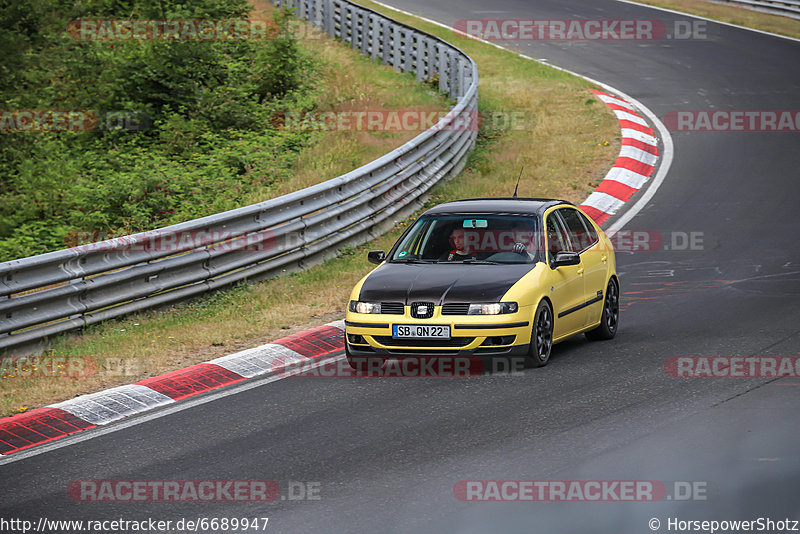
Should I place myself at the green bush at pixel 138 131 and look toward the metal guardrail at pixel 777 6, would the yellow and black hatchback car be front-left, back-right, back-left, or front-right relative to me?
back-right

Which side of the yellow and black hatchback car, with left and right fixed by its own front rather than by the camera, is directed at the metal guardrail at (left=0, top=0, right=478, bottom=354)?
right

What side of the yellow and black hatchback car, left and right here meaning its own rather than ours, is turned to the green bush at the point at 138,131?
right

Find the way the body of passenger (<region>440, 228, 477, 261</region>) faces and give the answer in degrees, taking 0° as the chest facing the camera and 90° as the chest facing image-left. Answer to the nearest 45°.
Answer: approximately 45°

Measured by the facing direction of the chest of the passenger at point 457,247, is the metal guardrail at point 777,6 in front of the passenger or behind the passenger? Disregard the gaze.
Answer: behind

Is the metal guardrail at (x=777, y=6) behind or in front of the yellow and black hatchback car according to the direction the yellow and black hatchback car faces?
behind

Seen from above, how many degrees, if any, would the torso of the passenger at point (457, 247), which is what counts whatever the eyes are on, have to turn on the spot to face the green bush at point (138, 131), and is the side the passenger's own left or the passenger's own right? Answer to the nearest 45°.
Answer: approximately 90° to the passenger's own right

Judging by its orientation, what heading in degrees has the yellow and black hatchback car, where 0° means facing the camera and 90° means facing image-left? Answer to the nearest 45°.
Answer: approximately 45°
